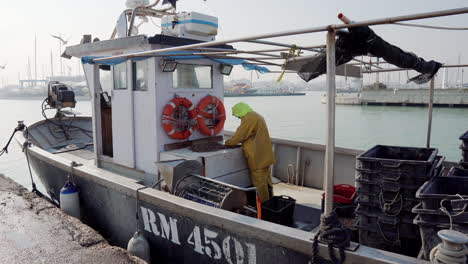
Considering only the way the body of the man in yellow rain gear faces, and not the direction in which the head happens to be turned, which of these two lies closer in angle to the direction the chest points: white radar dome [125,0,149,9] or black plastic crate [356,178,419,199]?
the white radar dome

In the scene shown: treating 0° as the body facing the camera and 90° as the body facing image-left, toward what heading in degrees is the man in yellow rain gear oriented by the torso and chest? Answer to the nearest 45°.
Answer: approximately 90°

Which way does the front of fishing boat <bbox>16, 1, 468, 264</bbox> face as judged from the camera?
facing away from the viewer and to the left of the viewer

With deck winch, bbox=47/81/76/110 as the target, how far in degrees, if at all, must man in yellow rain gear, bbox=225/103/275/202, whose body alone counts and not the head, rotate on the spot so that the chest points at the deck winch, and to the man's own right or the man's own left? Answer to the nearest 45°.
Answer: approximately 45° to the man's own right

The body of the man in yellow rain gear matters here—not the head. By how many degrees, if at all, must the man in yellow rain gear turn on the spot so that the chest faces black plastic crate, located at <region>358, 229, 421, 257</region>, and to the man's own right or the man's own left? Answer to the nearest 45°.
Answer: approximately 135° to the man's own left
